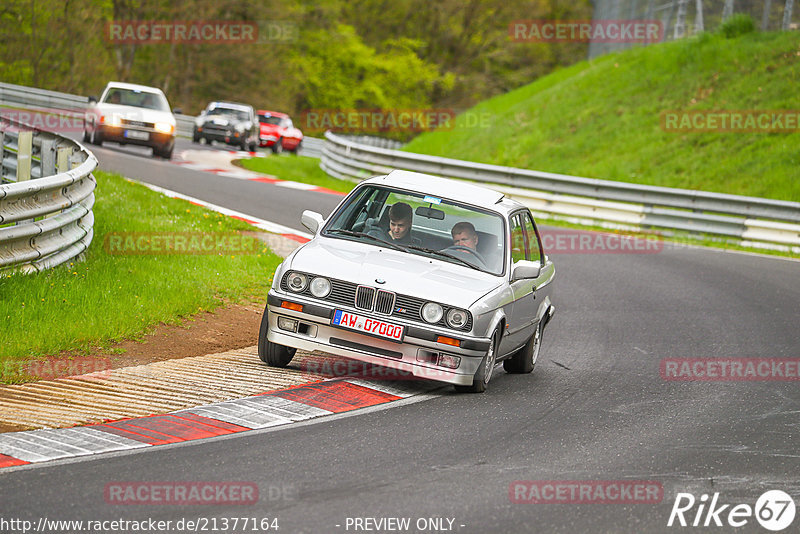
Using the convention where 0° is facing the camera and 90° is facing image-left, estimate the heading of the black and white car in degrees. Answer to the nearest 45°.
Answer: approximately 45°

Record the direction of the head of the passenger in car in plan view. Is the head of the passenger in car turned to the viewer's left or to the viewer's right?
to the viewer's left

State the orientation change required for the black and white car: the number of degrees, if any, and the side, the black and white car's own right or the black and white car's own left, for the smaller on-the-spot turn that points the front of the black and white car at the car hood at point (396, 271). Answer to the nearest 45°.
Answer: approximately 45° to the black and white car's own left

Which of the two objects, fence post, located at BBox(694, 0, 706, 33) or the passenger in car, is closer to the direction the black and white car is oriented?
the passenger in car

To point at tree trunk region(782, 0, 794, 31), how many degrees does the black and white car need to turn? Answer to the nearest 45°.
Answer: approximately 90° to its left

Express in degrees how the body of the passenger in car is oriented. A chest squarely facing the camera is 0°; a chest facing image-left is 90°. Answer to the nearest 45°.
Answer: approximately 45°

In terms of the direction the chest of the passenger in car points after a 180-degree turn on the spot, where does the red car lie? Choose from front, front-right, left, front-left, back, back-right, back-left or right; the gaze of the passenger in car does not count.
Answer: front-left
